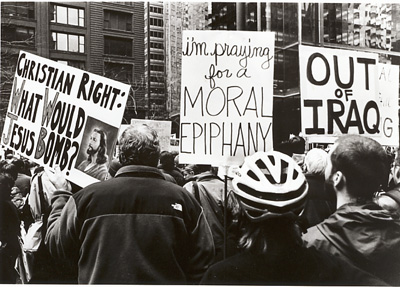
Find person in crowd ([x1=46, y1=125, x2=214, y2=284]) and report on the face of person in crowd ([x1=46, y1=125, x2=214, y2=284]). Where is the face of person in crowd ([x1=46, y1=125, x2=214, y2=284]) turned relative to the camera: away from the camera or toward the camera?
away from the camera

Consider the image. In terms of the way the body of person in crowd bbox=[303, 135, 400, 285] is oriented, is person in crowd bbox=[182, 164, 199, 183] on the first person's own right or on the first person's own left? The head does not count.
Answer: on the first person's own left

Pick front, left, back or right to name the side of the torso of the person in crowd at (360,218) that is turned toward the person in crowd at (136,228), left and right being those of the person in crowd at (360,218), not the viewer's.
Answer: left

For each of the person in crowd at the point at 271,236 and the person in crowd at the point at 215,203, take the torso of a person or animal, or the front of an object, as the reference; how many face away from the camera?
2

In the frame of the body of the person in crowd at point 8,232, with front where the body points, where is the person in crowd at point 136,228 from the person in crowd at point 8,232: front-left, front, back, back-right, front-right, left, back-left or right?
back-right

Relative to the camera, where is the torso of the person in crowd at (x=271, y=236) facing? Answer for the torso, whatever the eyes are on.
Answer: away from the camera

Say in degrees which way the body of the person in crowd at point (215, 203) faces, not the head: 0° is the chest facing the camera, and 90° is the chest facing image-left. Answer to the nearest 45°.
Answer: approximately 180°

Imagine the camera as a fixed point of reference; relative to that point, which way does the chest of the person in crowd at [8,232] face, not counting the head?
away from the camera

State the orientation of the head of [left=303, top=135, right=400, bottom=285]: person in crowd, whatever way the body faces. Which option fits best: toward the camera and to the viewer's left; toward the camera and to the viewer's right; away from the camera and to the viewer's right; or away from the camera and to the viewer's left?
away from the camera and to the viewer's left
